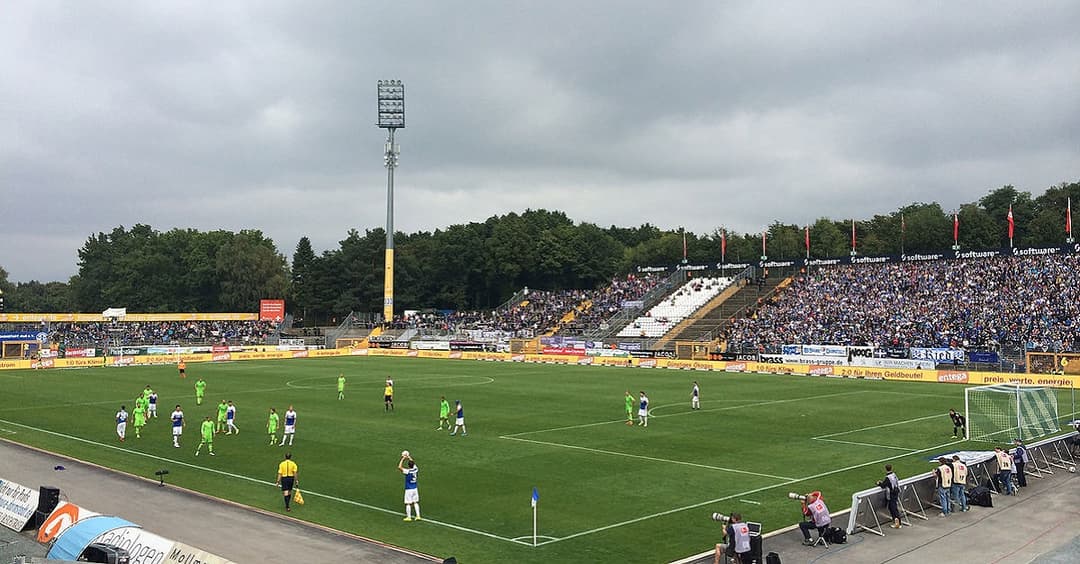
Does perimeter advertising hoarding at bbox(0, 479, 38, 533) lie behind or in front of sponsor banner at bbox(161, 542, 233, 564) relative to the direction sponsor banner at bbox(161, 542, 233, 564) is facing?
behind

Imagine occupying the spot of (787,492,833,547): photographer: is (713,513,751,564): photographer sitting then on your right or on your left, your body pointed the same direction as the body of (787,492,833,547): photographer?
on your left

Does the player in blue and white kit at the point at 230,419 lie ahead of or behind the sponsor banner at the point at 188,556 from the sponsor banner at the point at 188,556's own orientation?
behind

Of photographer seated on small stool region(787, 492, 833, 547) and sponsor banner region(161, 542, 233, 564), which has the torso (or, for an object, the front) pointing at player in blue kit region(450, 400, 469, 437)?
the photographer seated on small stool

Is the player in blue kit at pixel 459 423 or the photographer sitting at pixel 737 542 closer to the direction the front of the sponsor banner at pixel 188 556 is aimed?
the photographer sitting

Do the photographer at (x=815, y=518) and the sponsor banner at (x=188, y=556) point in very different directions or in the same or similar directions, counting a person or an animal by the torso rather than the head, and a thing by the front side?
very different directions

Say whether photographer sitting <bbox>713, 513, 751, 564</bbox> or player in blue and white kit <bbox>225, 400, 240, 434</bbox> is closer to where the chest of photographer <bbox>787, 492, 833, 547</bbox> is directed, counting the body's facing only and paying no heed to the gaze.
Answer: the player in blue and white kit

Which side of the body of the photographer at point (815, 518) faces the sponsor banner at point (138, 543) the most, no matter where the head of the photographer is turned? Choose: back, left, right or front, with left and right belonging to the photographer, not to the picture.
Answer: left

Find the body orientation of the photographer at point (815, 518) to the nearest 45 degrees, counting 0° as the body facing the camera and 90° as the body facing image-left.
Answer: approximately 135°

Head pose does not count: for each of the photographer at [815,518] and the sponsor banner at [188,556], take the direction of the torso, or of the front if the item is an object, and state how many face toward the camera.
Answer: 1

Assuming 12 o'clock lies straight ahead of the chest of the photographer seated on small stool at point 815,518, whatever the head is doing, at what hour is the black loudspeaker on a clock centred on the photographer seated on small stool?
The black loudspeaker is roughly at 10 o'clock from the photographer seated on small stool.

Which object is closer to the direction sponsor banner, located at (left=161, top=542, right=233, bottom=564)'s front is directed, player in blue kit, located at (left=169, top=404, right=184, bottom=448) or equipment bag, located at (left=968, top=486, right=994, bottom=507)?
the equipment bag

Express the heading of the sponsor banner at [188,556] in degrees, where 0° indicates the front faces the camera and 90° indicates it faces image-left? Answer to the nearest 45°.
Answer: approximately 0°
